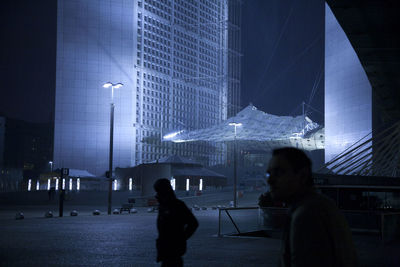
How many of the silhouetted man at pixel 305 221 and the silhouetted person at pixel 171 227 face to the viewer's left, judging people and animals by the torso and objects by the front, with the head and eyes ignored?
2

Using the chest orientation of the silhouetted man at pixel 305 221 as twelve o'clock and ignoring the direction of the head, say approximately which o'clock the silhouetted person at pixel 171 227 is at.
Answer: The silhouetted person is roughly at 2 o'clock from the silhouetted man.

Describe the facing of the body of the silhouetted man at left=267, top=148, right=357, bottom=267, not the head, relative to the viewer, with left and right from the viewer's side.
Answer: facing to the left of the viewer

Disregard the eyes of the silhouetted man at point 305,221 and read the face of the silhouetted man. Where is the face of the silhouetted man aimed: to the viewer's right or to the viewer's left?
to the viewer's left

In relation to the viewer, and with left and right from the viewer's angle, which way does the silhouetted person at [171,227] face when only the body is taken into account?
facing to the left of the viewer

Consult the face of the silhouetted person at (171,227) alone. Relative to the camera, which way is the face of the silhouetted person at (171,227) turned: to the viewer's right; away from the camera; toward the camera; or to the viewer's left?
to the viewer's left

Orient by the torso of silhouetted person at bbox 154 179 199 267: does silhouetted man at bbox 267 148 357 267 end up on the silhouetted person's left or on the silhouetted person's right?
on the silhouetted person's left
